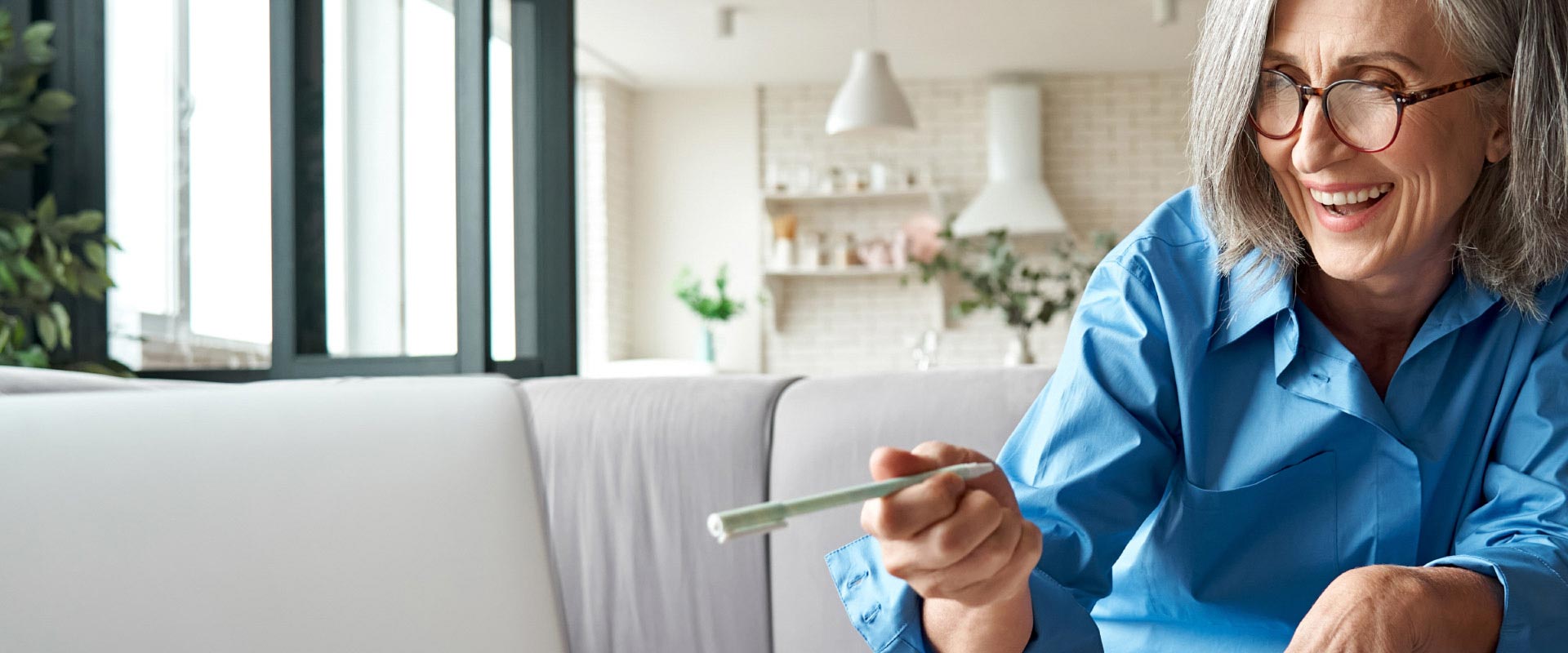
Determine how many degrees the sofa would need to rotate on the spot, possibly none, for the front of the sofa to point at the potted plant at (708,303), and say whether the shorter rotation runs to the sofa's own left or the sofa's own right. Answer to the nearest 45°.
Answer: approximately 180°

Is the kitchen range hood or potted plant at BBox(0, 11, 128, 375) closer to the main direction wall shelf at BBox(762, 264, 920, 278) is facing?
the potted plant

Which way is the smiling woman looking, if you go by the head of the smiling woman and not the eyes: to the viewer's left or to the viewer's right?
to the viewer's left

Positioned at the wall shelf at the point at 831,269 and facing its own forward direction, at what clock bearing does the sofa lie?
The sofa is roughly at 12 o'clock from the wall shelf.

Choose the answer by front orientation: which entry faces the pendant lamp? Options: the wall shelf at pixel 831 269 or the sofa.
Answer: the wall shelf

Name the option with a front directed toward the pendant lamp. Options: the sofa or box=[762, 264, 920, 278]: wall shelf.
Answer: the wall shelf

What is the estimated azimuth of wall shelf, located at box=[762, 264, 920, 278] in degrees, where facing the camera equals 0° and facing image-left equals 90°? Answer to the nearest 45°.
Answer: approximately 0°

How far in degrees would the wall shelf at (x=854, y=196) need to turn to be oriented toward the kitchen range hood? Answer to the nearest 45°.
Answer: approximately 90° to its left
